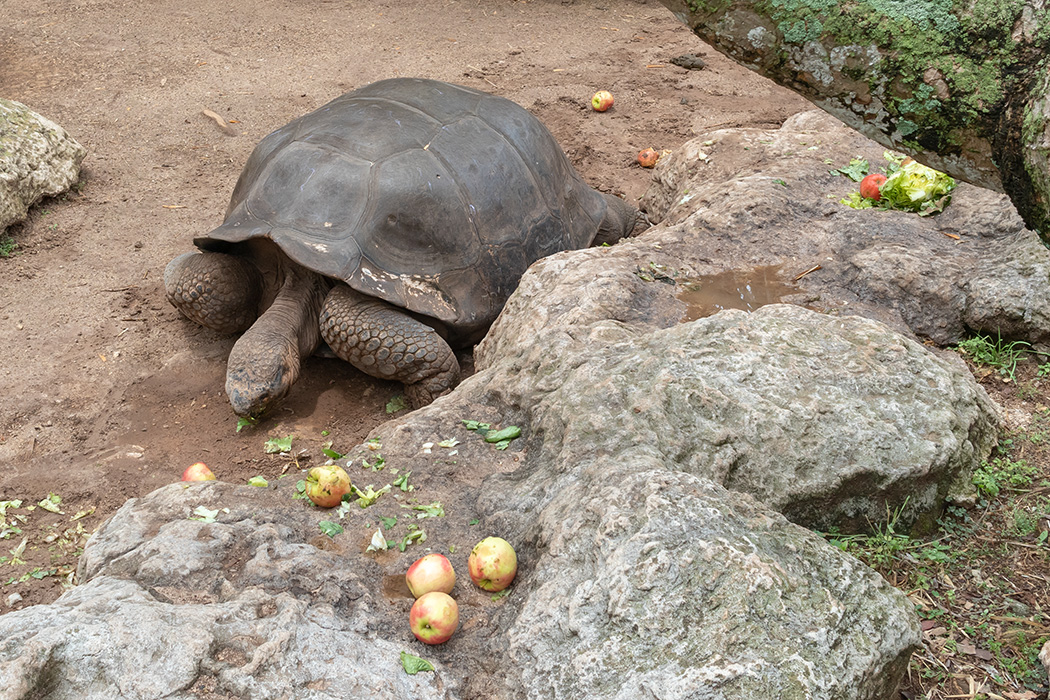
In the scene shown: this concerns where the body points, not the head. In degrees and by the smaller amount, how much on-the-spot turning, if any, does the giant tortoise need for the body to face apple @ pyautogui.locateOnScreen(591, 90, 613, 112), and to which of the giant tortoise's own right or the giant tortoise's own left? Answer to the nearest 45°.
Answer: approximately 180°

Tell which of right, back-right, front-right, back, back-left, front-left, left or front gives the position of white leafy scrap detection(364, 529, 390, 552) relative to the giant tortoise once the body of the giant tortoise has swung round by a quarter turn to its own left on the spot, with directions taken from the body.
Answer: front-right

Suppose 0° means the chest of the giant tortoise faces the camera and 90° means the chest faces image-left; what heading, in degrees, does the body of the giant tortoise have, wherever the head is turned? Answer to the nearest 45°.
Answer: approximately 45°

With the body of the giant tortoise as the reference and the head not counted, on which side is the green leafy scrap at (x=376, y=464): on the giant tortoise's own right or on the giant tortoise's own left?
on the giant tortoise's own left

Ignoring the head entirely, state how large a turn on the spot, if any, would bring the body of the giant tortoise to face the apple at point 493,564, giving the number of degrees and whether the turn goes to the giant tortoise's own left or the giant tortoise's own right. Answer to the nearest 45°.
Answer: approximately 45° to the giant tortoise's own left

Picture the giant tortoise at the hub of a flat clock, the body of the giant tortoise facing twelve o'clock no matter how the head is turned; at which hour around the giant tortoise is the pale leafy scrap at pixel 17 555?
The pale leafy scrap is roughly at 12 o'clock from the giant tortoise.

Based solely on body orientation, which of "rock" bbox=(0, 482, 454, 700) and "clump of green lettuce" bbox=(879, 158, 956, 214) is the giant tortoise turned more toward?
the rock

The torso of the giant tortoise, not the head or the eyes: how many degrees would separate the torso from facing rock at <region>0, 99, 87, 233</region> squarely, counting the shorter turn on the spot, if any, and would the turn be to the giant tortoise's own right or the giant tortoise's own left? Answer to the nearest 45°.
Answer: approximately 90° to the giant tortoise's own right

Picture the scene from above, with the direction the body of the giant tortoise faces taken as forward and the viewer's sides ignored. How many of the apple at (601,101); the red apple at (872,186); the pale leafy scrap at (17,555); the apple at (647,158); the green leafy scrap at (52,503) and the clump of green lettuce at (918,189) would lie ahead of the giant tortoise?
2

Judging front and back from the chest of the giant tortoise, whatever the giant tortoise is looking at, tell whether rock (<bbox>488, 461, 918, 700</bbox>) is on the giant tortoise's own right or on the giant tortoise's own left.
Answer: on the giant tortoise's own left

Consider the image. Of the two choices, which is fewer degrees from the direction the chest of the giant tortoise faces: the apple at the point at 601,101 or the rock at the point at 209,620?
the rock

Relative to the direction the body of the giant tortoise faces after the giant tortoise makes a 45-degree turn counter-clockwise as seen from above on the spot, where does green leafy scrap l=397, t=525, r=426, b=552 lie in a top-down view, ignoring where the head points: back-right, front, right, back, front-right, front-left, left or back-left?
front

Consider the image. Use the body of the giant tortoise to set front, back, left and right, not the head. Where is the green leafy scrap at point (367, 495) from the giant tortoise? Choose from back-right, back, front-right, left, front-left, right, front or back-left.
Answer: front-left

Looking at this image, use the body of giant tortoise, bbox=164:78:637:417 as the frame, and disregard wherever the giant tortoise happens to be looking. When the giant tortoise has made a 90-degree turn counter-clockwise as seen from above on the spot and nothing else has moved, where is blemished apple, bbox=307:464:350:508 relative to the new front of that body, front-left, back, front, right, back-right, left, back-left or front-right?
front-right

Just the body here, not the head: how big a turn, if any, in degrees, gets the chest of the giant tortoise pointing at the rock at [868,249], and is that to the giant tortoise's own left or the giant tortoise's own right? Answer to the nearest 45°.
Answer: approximately 135° to the giant tortoise's own left

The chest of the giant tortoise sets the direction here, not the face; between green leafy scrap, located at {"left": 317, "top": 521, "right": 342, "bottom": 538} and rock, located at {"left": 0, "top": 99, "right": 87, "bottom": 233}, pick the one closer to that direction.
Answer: the green leafy scrap
